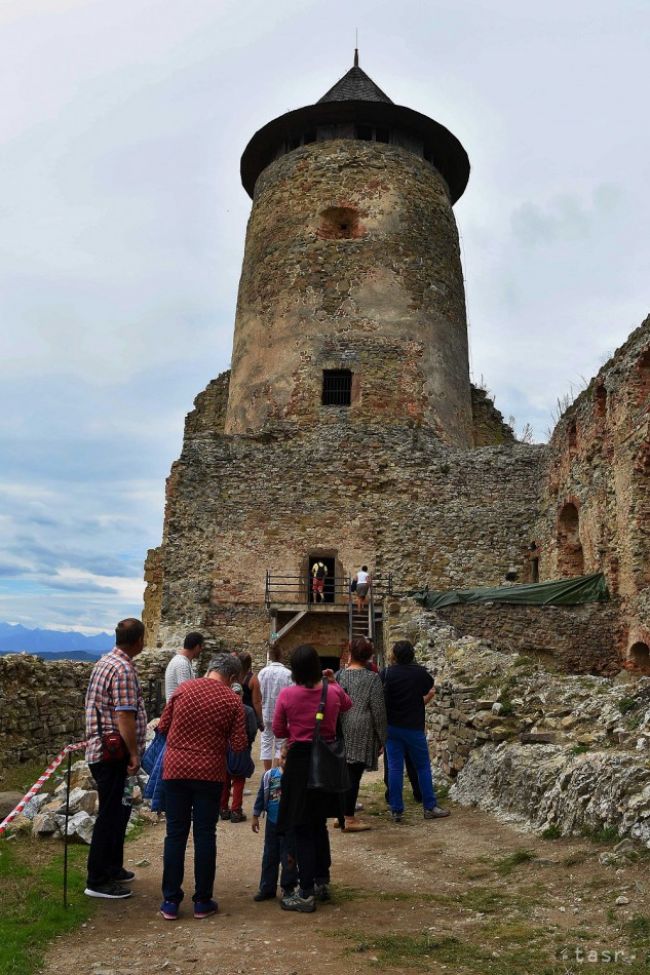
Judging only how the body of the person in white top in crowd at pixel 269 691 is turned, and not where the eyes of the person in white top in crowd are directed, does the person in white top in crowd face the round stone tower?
yes

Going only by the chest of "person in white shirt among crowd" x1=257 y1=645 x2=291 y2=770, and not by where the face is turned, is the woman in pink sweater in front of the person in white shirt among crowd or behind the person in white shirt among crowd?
behind

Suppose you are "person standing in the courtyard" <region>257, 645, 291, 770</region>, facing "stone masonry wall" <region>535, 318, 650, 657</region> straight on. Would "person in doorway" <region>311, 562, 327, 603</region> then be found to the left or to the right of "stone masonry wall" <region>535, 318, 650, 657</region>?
left

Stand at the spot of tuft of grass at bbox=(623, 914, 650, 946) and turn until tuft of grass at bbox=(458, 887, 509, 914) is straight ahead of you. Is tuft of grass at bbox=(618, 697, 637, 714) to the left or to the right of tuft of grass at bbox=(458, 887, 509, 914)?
right

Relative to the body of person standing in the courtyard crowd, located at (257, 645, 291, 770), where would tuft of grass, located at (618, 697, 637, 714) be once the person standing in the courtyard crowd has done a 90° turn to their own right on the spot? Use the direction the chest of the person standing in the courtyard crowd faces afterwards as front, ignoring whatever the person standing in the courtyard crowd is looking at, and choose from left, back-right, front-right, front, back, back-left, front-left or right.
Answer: front

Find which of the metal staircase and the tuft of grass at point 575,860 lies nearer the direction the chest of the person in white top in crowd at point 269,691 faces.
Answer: the metal staircase

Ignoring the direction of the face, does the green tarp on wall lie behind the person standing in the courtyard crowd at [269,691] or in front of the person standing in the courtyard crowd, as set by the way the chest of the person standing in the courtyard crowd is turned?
in front

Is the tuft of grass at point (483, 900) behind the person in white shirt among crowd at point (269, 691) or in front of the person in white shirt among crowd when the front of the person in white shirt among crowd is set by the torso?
behind

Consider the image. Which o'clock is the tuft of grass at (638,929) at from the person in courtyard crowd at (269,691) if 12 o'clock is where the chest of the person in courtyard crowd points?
The tuft of grass is roughly at 5 o'clock from the person in courtyard crowd.

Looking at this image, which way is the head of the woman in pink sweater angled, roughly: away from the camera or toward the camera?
away from the camera

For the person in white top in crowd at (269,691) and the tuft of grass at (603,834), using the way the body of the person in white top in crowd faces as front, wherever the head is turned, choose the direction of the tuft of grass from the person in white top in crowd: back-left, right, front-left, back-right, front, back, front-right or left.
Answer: back-right

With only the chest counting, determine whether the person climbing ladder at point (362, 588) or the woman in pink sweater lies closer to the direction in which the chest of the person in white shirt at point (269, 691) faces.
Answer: the person climbing ladder

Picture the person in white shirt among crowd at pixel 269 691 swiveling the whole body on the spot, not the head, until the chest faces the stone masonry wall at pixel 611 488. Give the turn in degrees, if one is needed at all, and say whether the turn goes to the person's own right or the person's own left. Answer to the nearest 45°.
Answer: approximately 45° to the person's own right

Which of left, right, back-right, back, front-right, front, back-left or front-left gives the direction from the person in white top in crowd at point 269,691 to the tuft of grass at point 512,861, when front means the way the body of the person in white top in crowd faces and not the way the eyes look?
back-right

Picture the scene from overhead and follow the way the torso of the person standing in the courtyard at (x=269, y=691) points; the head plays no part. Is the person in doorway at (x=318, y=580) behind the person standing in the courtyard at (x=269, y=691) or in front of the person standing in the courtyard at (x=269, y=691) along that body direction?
in front

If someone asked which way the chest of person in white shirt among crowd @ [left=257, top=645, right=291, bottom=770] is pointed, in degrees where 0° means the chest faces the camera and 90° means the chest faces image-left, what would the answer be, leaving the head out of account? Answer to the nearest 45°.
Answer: approximately 180°

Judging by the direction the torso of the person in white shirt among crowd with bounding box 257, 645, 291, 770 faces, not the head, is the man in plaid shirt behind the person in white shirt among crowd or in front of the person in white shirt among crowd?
behind

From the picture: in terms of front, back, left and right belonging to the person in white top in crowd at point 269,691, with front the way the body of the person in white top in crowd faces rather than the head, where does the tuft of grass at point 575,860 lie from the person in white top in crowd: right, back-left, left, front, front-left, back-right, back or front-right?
back-right
